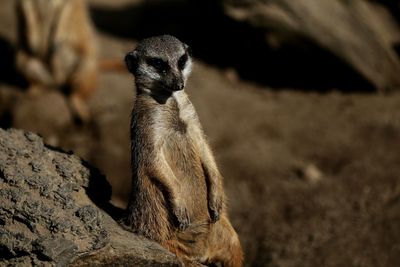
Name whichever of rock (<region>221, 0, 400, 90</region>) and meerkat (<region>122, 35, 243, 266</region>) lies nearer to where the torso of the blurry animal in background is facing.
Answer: the meerkat

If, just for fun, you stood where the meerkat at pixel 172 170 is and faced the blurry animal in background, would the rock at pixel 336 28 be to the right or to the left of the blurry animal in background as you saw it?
right

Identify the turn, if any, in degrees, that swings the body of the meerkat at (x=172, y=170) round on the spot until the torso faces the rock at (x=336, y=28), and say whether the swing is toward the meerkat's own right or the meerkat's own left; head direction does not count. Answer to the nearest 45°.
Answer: approximately 135° to the meerkat's own left

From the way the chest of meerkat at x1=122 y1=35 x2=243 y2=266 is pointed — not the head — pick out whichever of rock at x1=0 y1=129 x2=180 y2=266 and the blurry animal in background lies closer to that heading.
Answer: the rock

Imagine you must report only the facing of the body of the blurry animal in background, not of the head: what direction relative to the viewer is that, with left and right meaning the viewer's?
facing the viewer and to the left of the viewer

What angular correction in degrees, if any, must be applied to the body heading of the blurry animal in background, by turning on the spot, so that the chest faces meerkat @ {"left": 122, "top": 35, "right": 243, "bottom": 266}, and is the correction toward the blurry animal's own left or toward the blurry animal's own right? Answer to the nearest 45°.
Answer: approximately 45° to the blurry animal's own left

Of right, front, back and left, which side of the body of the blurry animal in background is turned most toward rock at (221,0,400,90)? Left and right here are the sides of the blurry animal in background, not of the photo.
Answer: left

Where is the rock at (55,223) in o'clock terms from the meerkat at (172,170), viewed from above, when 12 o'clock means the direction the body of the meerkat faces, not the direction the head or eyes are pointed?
The rock is roughly at 3 o'clock from the meerkat.

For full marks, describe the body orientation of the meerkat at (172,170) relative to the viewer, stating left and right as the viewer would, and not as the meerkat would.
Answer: facing the viewer and to the right of the viewer

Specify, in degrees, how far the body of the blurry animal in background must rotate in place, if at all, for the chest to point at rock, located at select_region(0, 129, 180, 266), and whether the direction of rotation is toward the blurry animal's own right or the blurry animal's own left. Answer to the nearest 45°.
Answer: approximately 45° to the blurry animal's own left

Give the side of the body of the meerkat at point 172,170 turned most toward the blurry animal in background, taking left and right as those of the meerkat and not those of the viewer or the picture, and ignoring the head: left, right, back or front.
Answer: back

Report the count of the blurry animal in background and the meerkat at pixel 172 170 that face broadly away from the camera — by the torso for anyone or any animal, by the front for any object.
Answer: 0
